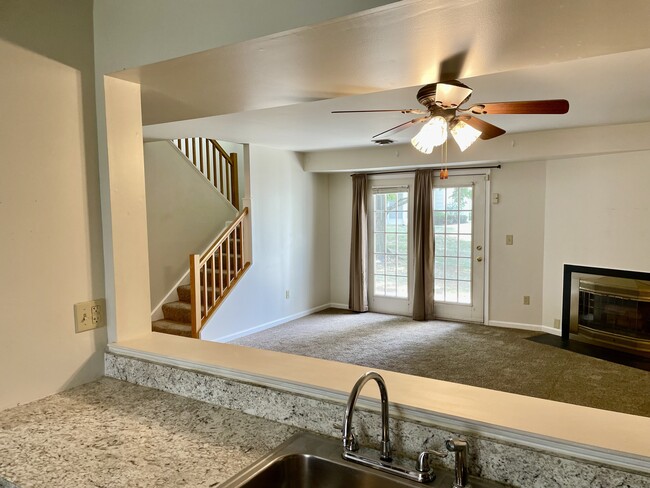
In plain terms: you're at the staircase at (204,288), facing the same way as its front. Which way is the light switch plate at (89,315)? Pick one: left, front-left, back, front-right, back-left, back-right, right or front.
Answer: front-left

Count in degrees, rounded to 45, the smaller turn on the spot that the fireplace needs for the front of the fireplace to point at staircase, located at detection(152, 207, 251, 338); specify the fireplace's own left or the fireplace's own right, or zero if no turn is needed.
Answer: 0° — it already faces it

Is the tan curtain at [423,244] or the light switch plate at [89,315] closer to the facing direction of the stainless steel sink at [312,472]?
the light switch plate

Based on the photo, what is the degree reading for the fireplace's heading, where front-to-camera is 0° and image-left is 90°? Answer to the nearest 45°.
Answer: approximately 45°

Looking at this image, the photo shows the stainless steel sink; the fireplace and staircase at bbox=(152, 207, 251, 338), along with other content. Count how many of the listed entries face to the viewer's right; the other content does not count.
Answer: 0

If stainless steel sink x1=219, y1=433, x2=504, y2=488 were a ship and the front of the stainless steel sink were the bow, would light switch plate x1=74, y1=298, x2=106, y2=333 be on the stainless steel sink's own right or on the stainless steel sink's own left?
on the stainless steel sink's own right

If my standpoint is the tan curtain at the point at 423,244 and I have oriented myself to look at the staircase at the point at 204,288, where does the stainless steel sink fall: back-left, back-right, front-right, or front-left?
front-left

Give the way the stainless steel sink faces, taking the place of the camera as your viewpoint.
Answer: facing the viewer and to the left of the viewer

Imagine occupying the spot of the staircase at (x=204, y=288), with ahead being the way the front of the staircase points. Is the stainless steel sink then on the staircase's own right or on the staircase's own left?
on the staircase's own left

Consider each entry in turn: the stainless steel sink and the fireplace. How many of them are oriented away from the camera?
0

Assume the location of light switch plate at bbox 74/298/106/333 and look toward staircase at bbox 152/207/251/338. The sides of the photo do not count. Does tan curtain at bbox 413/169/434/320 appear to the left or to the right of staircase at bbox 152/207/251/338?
right

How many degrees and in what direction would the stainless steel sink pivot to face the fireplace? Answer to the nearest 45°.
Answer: approximately 180°
